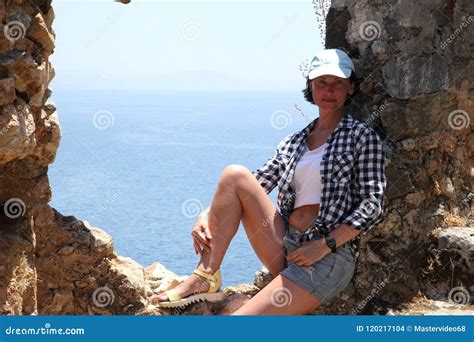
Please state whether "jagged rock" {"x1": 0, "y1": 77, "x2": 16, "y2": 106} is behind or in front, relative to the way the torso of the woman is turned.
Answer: in front

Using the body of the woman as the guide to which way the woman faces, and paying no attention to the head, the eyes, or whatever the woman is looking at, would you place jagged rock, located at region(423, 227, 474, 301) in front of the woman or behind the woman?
behind

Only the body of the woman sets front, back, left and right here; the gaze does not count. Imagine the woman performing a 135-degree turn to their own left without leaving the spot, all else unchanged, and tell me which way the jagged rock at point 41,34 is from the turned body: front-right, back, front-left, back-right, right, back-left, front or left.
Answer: back

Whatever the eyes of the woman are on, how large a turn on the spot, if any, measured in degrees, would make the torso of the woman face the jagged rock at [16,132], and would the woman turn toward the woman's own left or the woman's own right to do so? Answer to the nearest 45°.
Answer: approximately 45° to the woman's own right
